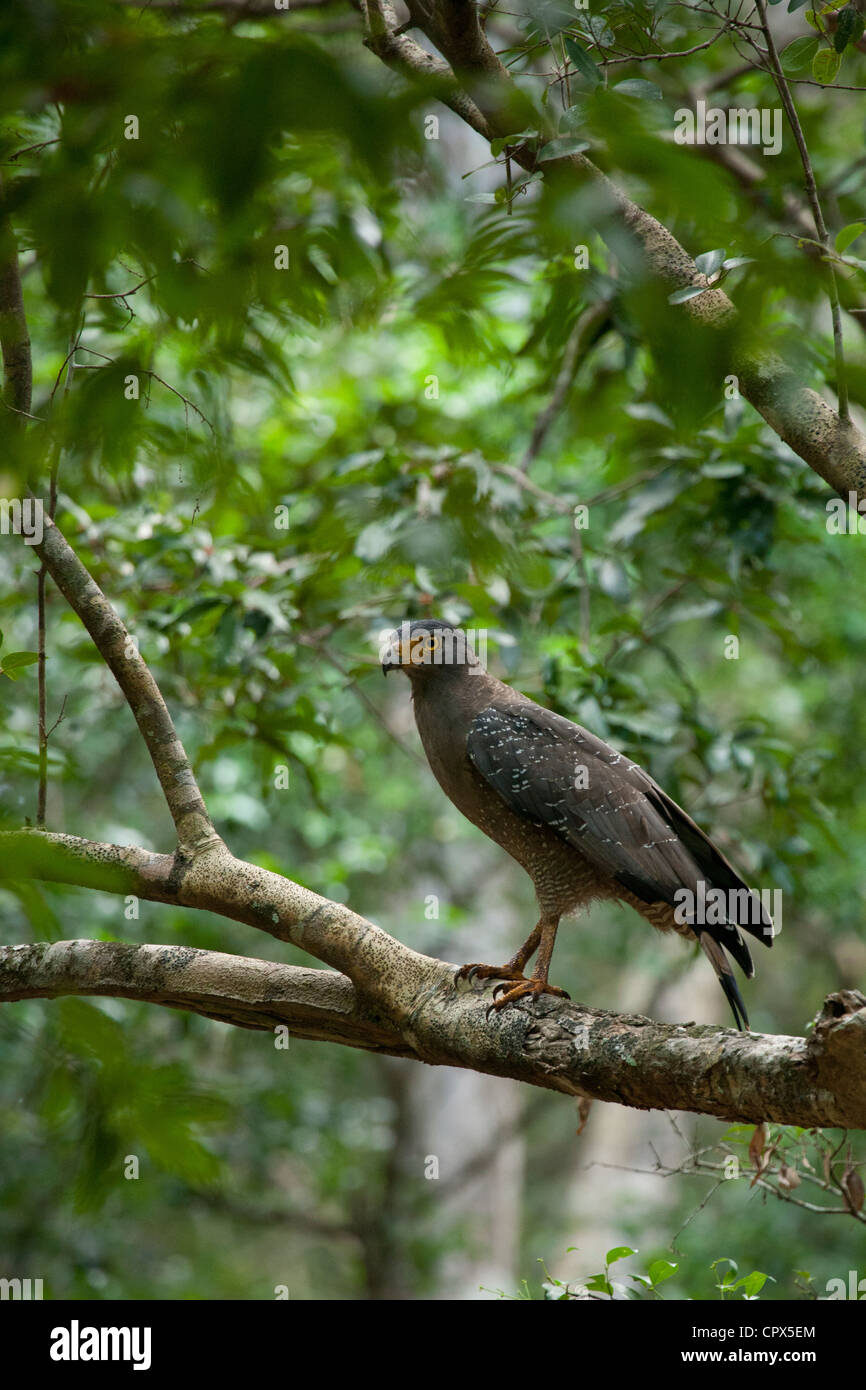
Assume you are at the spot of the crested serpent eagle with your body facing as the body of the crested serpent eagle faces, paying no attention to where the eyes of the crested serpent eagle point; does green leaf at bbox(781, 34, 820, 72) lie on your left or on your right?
on your left

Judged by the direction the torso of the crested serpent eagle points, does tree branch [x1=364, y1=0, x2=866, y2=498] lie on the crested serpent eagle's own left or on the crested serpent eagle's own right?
on the crested serpent eagle's own left

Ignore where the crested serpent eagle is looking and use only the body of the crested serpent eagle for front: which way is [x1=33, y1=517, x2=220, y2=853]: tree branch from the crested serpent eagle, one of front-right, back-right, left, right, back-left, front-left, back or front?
front-left

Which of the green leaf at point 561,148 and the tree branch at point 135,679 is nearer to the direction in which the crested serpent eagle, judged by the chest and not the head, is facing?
the tree branch

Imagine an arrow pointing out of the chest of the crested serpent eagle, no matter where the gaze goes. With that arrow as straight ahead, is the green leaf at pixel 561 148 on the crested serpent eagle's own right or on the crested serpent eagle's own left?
on the crested serpent eagle's own left

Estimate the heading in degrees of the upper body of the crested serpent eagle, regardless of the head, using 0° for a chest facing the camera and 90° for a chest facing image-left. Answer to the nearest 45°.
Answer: approximately 90°
